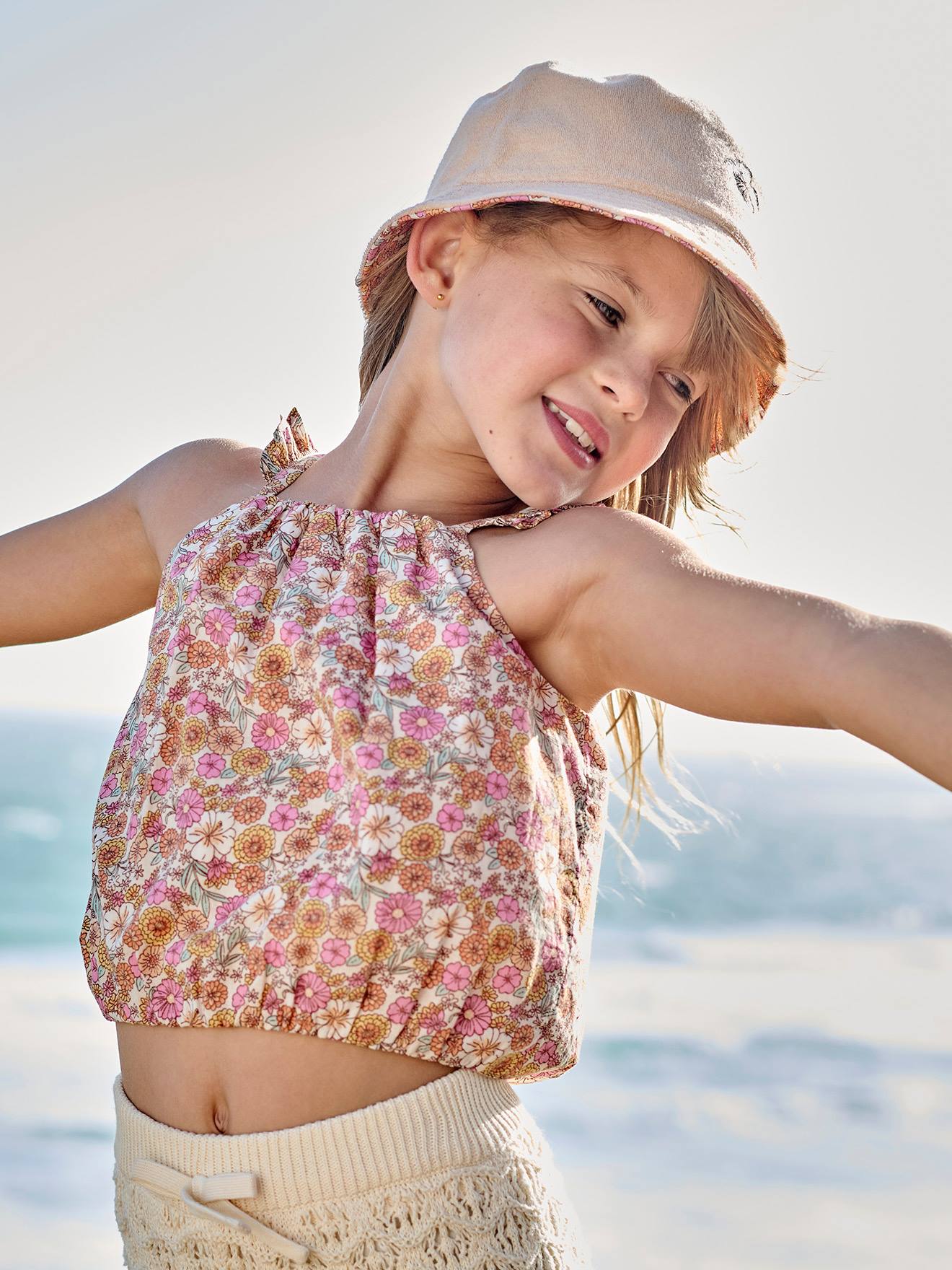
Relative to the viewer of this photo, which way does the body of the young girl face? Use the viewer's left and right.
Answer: facing the viewer and to the left of the viewer

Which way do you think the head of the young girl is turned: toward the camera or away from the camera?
toward the camera
